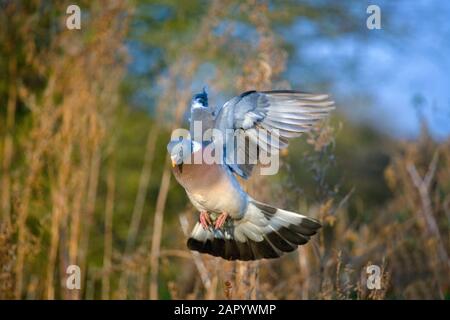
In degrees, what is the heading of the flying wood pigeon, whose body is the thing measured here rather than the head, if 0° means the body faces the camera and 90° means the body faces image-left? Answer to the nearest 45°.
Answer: approximately 45°
